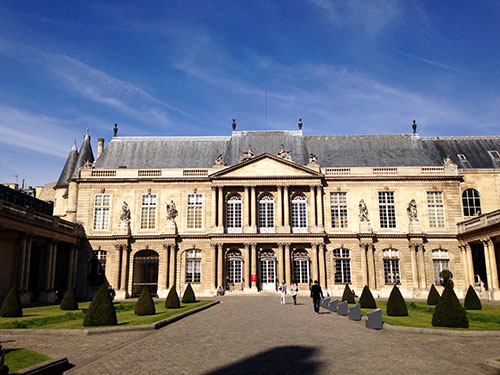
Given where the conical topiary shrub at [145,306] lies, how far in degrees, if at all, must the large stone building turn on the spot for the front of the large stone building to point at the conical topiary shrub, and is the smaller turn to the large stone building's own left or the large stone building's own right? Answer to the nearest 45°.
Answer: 0° — it already faces it

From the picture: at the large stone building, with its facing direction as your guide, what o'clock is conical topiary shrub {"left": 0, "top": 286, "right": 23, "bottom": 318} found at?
The conical topiary shrub is roughly at 1 o'clock from the large stone building.

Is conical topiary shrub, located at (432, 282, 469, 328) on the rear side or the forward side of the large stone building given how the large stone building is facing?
on the forward side

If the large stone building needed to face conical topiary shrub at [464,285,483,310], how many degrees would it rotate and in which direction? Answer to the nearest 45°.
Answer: approximately 45° to its left

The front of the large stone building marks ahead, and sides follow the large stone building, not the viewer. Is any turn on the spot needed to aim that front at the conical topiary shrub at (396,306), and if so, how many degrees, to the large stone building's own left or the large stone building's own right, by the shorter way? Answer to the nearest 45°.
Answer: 0° — it already faces it

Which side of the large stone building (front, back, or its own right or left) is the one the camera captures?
front

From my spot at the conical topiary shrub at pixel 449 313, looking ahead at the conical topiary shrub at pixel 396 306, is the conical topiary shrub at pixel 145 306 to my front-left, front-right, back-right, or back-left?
front-left

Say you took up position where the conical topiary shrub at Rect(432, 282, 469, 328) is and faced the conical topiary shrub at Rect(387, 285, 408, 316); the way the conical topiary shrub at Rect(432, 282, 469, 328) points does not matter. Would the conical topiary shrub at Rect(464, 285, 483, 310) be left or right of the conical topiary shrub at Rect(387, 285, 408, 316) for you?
right

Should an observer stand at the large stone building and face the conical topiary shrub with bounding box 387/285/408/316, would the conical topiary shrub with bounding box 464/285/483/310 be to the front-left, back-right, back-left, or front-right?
front-left
